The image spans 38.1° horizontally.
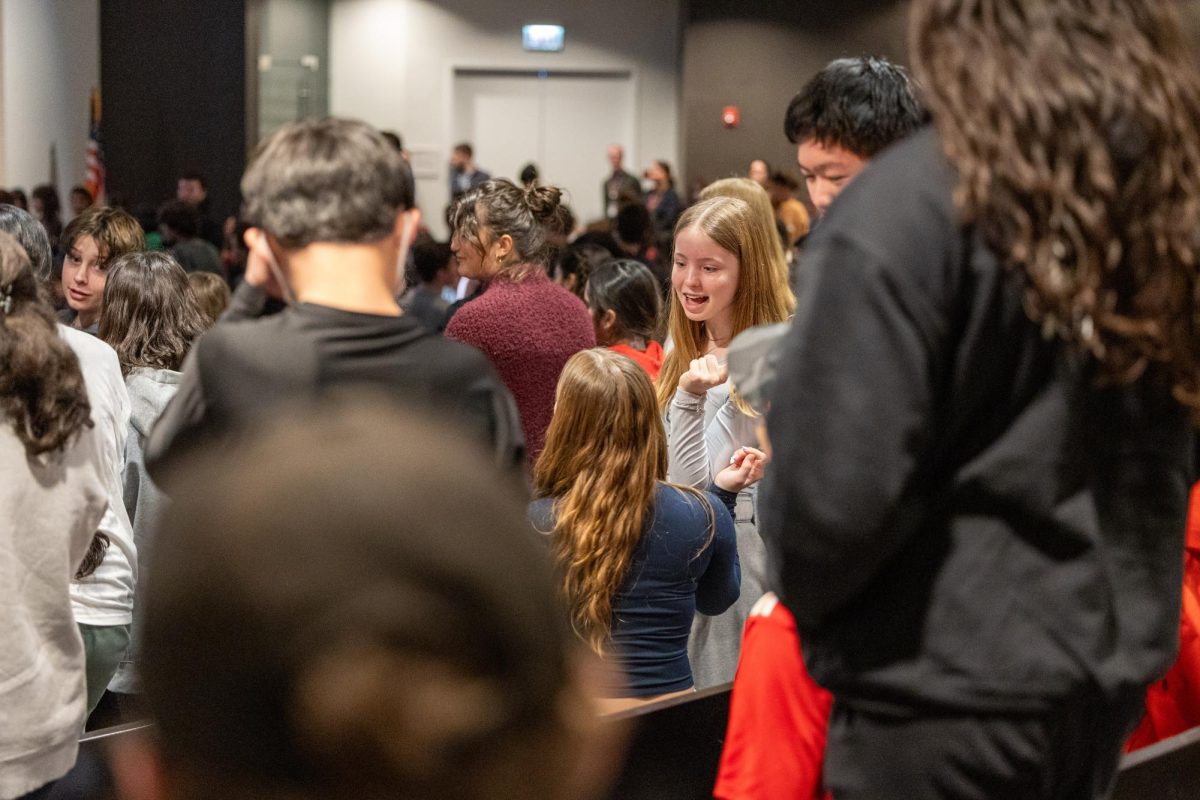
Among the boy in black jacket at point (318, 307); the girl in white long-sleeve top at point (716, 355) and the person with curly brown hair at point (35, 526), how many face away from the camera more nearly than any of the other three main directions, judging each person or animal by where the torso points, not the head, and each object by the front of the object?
2

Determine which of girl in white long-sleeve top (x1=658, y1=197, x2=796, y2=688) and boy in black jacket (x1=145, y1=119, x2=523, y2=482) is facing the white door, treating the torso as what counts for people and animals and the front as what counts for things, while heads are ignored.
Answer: the boy in black jacket

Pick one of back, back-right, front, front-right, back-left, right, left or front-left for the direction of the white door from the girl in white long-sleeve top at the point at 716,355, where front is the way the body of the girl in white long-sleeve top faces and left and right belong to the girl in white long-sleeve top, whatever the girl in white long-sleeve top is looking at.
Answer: back-right

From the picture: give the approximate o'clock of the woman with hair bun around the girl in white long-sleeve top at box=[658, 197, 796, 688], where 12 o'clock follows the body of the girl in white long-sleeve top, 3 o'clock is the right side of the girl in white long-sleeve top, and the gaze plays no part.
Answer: The woman with hair bun is roughly at 3 o'clock from the girl in white long-sleeve top.

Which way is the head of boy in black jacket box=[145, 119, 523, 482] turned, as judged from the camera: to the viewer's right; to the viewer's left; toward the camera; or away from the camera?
away from the camera

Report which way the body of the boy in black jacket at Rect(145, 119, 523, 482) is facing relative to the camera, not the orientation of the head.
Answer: away from the camera

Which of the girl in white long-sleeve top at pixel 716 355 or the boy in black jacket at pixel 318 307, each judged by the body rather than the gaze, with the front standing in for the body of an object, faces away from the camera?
the boy in black jacket

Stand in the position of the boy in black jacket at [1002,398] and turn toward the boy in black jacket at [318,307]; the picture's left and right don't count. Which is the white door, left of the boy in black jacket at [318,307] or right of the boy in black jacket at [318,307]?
right

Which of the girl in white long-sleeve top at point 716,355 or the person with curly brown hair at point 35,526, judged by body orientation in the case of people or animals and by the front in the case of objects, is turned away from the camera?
the person with curly brown hair

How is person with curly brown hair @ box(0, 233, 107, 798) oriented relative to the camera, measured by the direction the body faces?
away from the camera

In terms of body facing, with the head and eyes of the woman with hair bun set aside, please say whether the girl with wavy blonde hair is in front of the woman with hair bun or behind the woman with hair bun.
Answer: behind

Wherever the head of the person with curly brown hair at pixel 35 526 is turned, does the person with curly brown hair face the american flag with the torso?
yes
